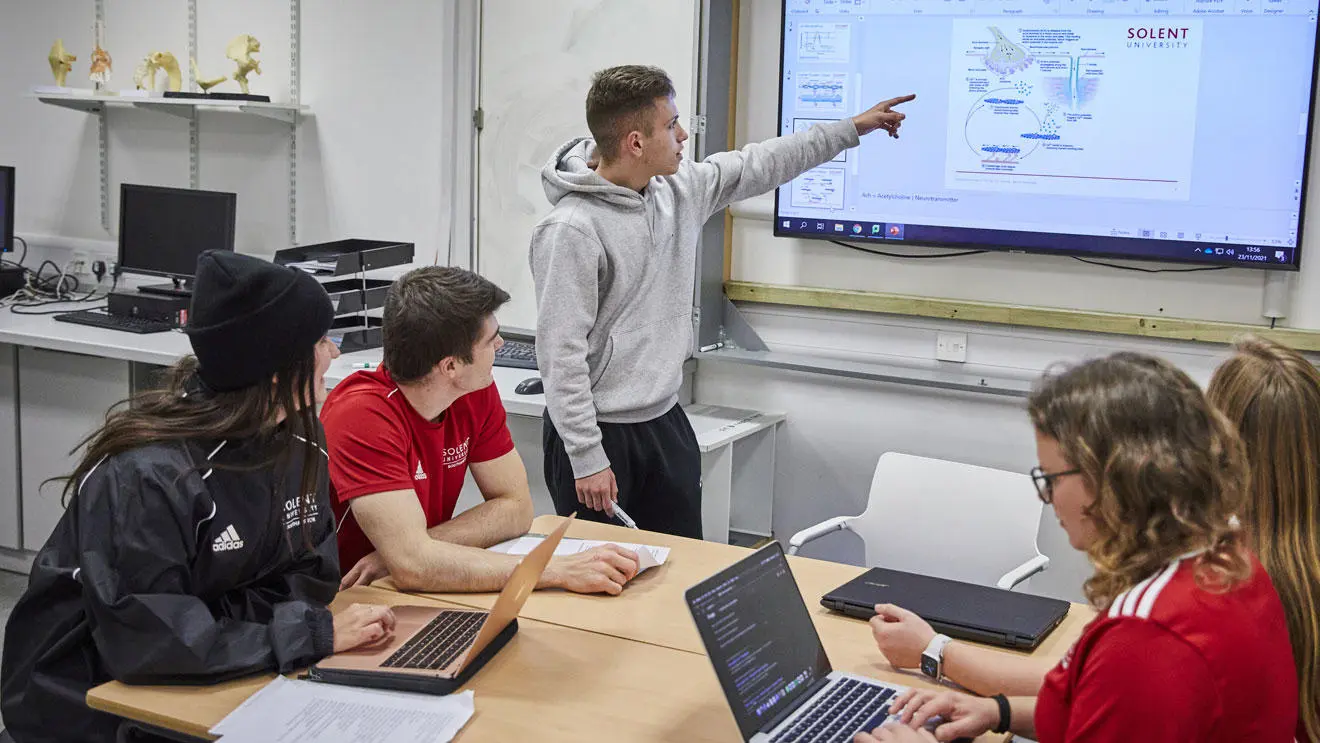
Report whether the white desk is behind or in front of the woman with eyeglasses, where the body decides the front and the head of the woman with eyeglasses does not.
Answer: in front

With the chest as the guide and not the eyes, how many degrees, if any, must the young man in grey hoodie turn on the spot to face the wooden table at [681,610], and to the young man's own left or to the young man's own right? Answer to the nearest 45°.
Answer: approximately 45° to the young man's own right

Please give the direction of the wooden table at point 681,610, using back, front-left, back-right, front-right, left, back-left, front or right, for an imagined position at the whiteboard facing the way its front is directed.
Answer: front

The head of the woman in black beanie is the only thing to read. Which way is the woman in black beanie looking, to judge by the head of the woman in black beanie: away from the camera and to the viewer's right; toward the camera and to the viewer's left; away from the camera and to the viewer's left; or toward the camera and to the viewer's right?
away from the camera and to the viewer's right

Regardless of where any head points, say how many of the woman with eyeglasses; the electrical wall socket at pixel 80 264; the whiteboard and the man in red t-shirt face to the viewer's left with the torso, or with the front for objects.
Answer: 1

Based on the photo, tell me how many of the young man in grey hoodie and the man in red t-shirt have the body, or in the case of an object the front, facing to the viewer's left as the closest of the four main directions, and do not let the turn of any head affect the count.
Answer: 0

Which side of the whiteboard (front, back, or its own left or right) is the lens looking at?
front

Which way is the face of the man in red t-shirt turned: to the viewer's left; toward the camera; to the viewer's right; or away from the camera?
to the viewer's right

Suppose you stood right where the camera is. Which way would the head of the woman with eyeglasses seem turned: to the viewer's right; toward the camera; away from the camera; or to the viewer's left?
to the viewer's left

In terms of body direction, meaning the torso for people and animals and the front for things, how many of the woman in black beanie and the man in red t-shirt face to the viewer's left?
0

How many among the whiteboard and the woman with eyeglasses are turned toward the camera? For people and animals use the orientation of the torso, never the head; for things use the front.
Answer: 1

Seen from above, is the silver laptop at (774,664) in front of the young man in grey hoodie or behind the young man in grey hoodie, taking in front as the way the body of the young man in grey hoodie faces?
in front

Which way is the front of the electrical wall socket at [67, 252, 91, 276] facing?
toward the camera

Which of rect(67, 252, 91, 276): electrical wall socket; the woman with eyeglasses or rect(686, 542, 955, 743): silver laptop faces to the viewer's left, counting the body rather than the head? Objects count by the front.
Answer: the woman with eyeglasses

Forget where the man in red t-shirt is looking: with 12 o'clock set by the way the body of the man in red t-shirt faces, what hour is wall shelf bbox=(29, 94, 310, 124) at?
The wall shelf is roughly at 7 o'clock from the man in red t-shirt.

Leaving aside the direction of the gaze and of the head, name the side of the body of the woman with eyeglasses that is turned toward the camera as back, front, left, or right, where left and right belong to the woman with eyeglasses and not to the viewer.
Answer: left
